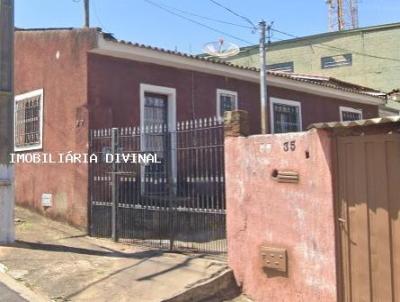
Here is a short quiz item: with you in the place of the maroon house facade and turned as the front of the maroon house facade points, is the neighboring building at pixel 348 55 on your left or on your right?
on your left

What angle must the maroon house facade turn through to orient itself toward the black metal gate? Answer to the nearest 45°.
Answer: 0° — it already faces it

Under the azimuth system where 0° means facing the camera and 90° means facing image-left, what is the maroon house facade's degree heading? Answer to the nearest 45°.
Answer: approximately 315°
